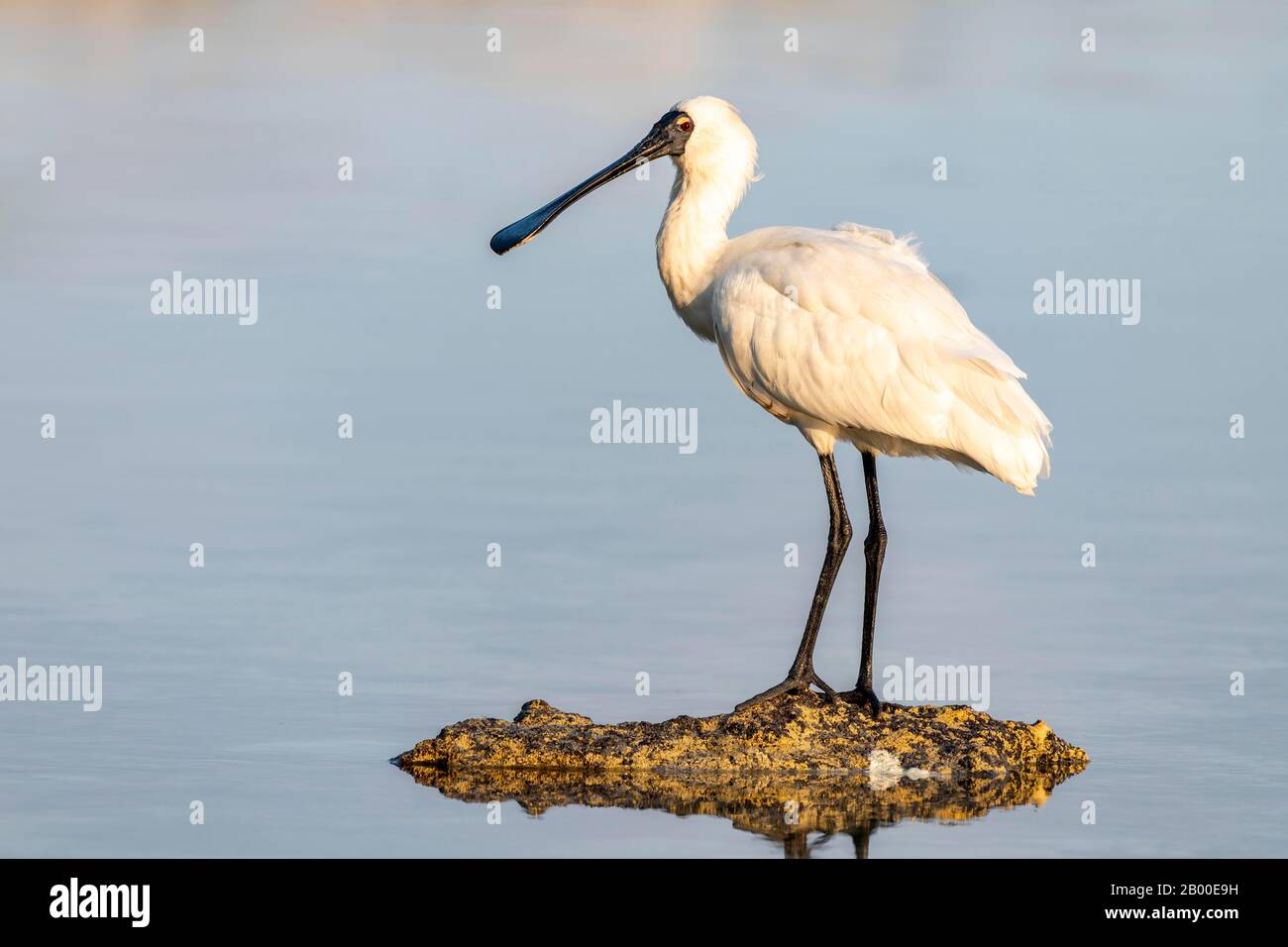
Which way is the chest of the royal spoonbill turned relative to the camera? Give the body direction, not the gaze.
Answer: to the viewer's left
